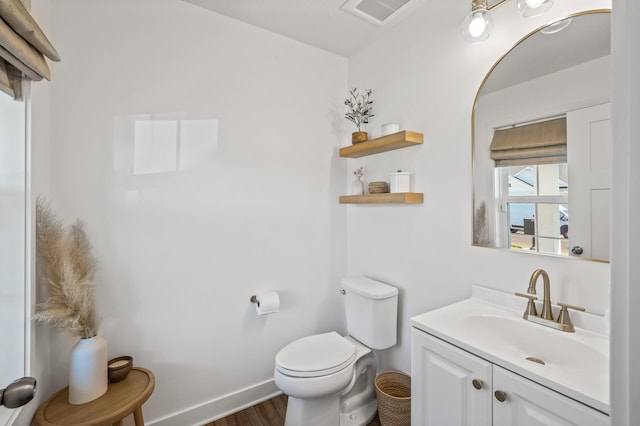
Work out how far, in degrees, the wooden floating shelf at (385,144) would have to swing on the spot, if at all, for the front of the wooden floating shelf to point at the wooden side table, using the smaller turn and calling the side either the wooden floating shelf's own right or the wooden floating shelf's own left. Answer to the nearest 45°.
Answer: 0° — it already faces it

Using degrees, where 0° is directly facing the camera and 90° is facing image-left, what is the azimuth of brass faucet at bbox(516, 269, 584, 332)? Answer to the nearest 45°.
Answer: approximately 45°

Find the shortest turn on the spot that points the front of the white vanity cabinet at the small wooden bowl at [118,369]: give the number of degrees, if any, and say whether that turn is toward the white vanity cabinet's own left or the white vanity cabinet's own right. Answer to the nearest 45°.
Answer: approximately 45° to the white vanity cabinet's own right

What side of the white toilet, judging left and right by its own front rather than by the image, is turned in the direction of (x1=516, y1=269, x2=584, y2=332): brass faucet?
left

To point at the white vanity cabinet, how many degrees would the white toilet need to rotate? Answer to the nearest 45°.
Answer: approximately 90° to its left

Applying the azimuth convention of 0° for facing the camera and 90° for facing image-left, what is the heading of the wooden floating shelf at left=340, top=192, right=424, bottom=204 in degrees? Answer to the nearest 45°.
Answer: approximately 45°
